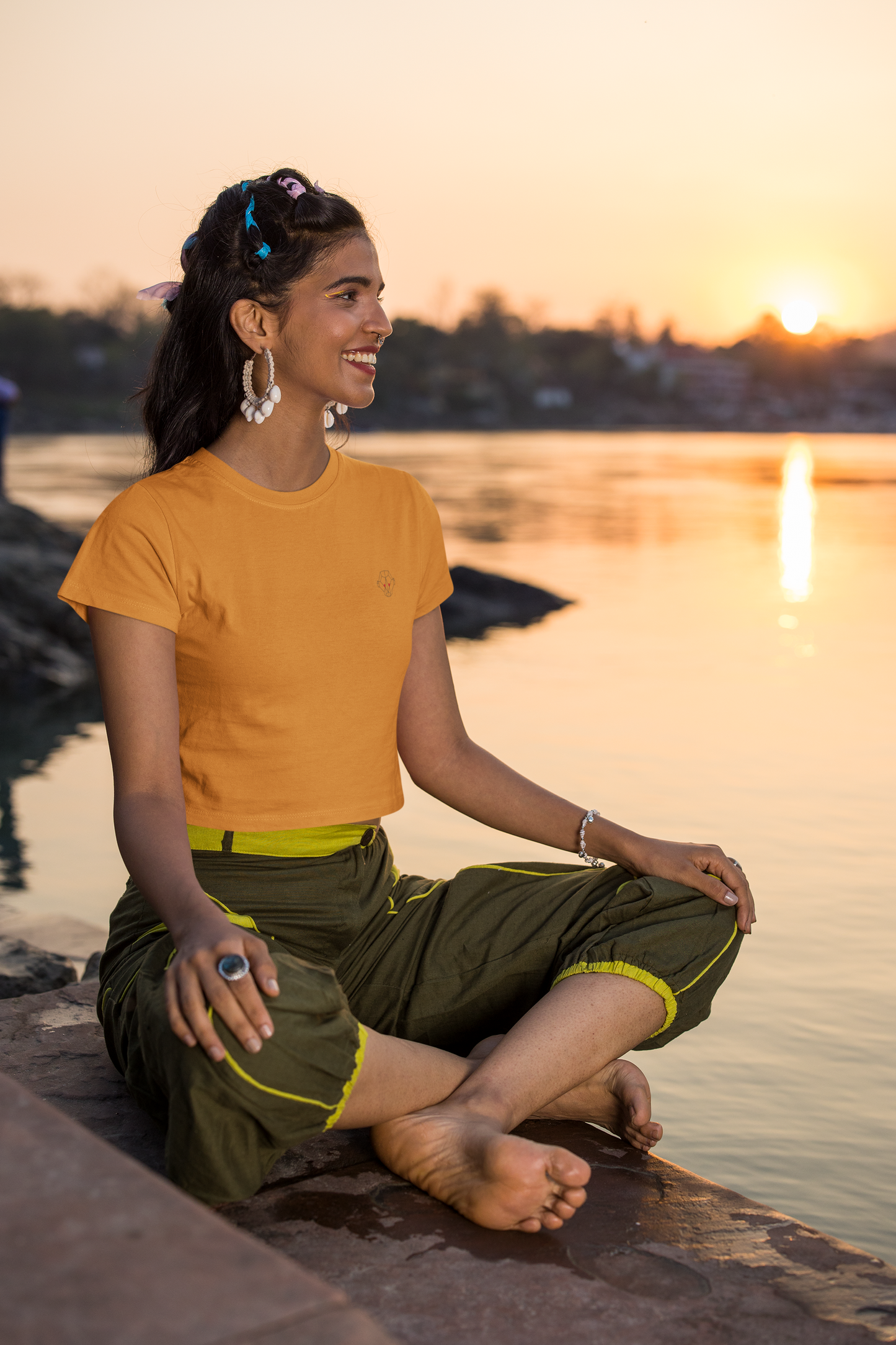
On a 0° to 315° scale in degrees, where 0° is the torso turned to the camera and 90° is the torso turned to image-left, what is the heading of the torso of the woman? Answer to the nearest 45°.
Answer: approximately 315°

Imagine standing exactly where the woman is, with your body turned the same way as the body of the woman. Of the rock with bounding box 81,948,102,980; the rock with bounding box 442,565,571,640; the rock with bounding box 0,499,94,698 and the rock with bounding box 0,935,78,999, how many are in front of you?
0

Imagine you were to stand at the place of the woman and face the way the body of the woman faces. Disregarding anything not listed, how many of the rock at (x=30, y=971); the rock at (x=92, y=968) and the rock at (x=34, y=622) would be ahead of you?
0

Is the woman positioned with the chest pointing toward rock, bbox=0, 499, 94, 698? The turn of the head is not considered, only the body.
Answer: no

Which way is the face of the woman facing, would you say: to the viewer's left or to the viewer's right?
to the viewer's right

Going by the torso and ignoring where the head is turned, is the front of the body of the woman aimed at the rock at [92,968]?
no

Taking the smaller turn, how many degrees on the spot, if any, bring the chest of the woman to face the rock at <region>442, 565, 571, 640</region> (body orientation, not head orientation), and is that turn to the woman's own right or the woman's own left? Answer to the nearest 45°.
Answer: approximately 135° to the woman's own left

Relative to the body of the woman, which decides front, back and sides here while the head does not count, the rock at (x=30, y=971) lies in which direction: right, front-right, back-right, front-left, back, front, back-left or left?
back
